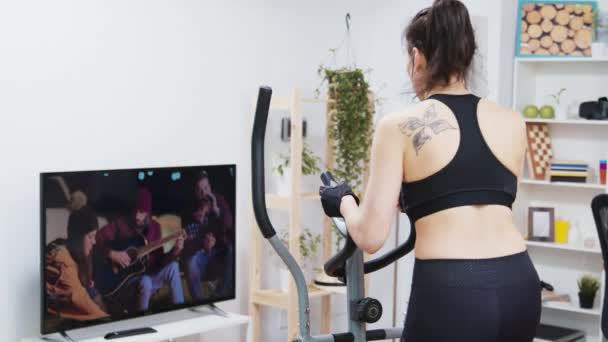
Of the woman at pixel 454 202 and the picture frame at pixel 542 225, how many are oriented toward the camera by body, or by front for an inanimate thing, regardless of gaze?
1

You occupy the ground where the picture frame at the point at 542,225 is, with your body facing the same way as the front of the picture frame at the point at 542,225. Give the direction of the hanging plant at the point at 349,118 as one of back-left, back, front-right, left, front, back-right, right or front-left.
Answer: front-right

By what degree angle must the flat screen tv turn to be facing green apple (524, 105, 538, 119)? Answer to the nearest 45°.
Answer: approximately 90° to its left

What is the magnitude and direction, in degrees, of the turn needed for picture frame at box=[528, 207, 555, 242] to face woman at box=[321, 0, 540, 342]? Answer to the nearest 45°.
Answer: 0° — it already faces them

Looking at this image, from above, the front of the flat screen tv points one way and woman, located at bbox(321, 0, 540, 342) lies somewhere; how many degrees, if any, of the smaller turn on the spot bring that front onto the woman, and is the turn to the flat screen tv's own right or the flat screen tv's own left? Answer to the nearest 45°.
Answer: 0° — it already faces them

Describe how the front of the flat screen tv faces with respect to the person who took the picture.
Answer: facing the viewer and to the right of the viewer

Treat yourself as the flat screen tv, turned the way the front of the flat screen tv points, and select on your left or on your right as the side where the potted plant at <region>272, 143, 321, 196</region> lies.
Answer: on your left

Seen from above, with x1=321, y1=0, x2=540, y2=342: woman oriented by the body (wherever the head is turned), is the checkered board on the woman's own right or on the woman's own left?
on the woman's own right

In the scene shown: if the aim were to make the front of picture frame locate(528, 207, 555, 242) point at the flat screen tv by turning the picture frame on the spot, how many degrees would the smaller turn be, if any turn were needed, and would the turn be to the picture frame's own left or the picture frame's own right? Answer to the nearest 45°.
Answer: approximately 45° to the picture frame's own right

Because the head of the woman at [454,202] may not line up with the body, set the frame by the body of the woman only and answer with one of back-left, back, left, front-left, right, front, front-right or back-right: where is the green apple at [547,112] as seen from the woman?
front-right

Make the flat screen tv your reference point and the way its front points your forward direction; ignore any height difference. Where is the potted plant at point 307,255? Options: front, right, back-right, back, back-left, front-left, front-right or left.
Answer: left

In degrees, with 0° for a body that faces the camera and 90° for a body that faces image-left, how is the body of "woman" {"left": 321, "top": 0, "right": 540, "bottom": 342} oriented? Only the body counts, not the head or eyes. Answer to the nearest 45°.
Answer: approximately 135°

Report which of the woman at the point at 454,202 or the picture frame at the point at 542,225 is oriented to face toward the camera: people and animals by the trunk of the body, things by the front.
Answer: the picture frame

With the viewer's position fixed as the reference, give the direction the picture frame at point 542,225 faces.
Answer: facing the viewer

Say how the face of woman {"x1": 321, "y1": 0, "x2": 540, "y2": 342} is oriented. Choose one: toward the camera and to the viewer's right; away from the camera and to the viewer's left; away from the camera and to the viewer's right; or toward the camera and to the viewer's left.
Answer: away from the camera and to the viewer's left

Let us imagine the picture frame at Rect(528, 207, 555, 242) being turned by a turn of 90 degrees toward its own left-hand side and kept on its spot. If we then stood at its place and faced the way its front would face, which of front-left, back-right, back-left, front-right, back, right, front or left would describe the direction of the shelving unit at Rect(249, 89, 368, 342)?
back-right
